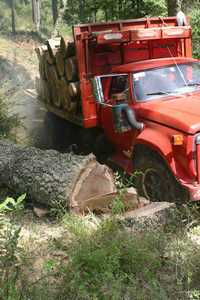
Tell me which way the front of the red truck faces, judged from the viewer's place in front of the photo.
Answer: facing the viewer and to the right of the viewer

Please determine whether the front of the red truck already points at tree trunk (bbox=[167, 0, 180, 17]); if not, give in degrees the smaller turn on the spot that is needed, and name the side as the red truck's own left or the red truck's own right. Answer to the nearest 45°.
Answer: approximately 135° to the red truck's own left

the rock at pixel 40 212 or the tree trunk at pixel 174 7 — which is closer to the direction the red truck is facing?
the rock

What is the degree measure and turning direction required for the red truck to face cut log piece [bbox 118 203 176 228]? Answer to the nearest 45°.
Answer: approximately 45° to its right

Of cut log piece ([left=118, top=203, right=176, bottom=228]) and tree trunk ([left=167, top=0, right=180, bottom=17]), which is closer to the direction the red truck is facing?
the cut log piece

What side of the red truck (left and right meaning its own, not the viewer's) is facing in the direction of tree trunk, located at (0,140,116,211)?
right

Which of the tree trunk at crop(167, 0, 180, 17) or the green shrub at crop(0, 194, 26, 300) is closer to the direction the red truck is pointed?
the green shrub
